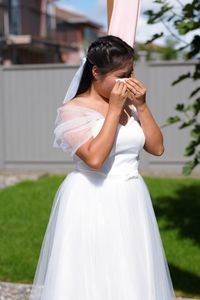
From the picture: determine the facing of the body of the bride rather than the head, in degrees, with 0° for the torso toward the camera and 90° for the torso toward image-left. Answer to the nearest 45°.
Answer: approximately 315°

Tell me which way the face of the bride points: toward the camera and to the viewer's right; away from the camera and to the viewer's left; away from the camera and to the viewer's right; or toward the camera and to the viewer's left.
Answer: toward the camera and to the viewer's right
